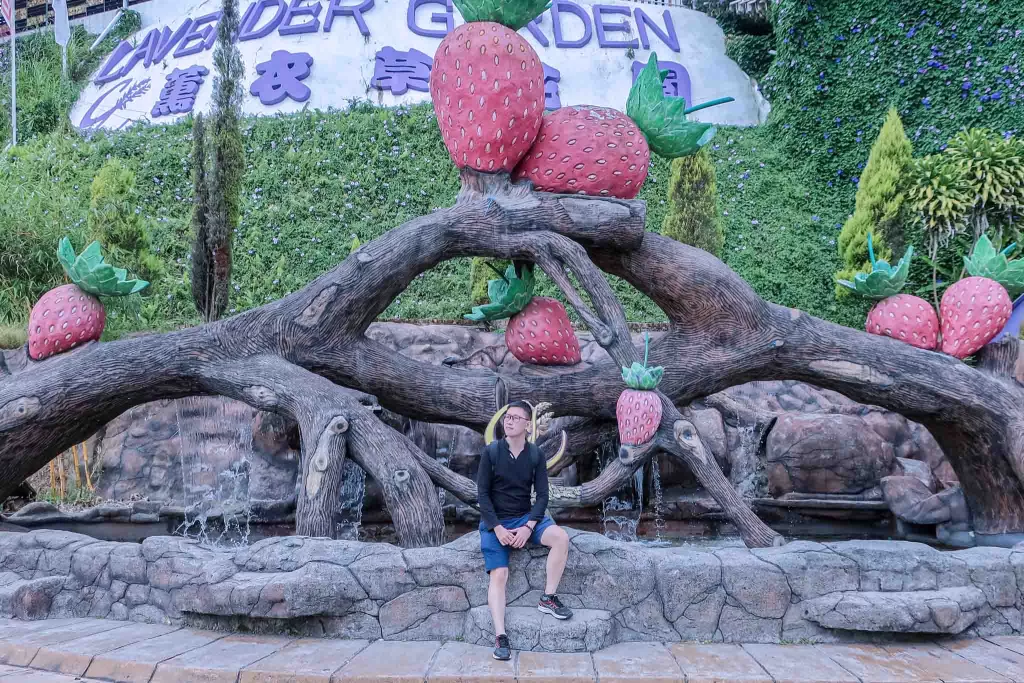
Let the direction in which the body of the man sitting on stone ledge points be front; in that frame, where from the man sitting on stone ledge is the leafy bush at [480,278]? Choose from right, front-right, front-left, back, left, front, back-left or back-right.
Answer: back

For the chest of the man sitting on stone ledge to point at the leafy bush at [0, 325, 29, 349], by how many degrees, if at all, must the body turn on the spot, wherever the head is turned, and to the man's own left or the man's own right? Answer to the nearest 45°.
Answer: approximately 135° to the man's own right

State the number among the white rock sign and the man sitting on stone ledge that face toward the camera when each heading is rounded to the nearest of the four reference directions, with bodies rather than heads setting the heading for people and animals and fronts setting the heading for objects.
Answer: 2

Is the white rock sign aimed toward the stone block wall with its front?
yes

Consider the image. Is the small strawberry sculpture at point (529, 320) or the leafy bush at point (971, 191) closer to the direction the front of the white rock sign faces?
the small strawberry sculpture

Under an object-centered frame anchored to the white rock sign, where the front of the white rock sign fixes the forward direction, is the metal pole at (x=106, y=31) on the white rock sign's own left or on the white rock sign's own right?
on the white rock sign's own right

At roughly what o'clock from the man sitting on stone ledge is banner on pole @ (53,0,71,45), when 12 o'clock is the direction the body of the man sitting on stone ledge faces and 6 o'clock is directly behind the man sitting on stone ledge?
The banner on pole is roughly at 5 o'clock from the man sitting on stone ledge.

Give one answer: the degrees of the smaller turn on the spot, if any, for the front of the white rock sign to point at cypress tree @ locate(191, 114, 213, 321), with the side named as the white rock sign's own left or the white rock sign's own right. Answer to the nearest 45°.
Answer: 0° — it already faces it

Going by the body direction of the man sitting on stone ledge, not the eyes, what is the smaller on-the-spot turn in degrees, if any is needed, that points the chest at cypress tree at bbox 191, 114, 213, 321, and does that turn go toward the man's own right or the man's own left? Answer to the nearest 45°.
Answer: approximately 135° to the man's own right

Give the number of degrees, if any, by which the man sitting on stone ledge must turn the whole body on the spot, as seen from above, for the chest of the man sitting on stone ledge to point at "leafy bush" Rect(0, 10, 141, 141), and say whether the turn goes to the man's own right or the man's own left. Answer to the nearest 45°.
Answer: approximately 135° to the man's own right

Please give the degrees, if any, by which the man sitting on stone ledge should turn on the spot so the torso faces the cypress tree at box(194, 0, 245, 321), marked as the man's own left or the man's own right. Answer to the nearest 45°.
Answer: approximately 135° to the man's own right
